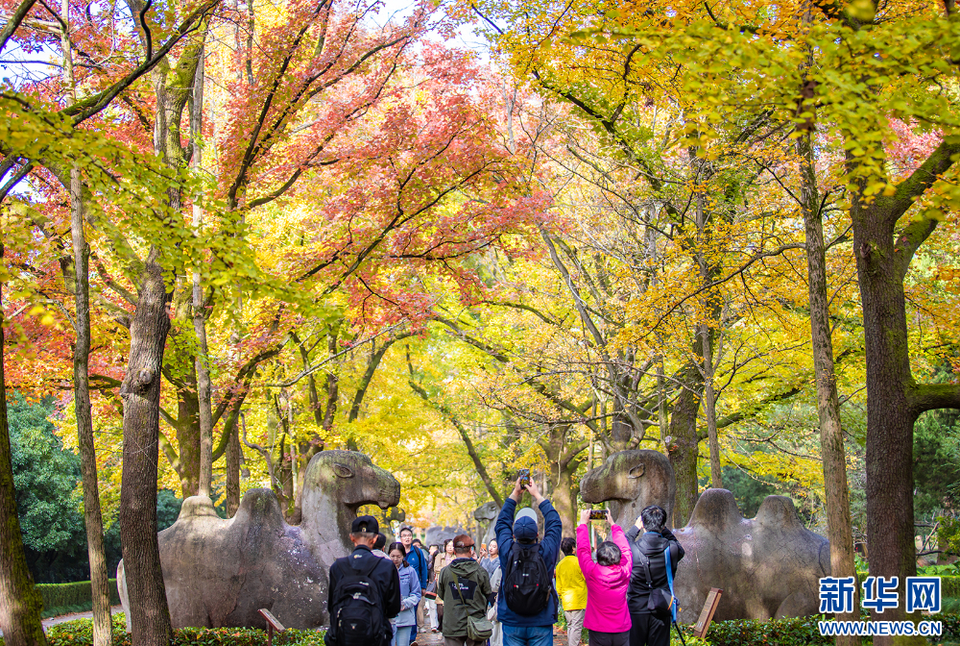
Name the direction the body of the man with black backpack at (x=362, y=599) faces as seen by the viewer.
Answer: away from the camera

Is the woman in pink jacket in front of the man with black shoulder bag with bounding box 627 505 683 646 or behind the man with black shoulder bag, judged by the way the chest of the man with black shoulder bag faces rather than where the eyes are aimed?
behind

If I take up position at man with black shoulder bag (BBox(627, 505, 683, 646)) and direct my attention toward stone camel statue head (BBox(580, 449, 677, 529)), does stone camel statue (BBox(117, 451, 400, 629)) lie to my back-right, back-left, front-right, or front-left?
front-left

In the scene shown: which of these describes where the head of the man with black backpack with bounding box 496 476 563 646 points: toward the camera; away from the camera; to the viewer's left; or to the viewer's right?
away from the camera

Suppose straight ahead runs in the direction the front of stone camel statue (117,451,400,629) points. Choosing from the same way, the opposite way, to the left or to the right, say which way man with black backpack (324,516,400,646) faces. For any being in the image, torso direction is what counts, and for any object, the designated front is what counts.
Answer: to the left

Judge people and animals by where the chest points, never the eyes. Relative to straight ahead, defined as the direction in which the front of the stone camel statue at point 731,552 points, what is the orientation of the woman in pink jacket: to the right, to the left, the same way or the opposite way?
to the right

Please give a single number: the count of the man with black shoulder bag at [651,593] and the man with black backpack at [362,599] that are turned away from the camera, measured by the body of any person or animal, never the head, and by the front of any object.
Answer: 2

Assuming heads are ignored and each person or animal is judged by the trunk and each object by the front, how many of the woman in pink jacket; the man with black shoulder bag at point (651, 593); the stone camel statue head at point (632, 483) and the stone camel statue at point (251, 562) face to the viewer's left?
1

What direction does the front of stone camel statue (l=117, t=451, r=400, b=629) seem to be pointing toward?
to the viewer's right

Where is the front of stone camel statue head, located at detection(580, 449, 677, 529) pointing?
to the viewer's left

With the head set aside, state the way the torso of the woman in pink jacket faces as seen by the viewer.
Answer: away from the camera

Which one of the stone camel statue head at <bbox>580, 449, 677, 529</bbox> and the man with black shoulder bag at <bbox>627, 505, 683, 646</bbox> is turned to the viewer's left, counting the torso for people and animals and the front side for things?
the stone camel statue head

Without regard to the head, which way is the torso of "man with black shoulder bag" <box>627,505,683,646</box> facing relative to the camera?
away from the camera

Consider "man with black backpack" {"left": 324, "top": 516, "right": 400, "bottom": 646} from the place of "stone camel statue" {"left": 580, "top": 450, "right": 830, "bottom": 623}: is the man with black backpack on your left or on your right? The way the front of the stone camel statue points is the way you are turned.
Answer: on your left

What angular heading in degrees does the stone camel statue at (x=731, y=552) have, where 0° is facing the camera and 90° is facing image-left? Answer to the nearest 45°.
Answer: approximately 90°

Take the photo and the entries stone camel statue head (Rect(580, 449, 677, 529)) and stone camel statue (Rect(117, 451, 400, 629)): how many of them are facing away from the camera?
0

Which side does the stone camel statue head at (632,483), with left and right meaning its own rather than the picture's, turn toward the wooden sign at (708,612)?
left
